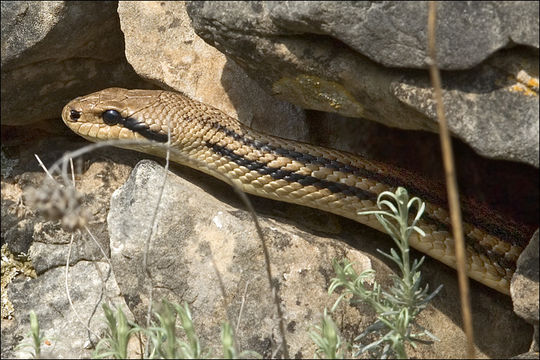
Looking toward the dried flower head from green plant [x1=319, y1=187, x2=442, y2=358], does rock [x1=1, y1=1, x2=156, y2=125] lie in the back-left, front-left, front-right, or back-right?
front-right

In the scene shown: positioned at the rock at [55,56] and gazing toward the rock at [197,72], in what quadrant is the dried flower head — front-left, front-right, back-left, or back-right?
front-right

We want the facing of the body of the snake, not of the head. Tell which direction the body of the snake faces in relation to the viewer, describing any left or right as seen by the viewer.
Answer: facing to the left of the viewer

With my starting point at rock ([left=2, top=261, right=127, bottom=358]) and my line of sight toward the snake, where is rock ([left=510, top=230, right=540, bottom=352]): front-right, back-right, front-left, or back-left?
front-right

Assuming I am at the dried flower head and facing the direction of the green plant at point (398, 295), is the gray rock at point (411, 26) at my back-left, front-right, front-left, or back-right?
front-left

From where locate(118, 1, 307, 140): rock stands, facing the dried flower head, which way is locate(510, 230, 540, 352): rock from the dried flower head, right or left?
left

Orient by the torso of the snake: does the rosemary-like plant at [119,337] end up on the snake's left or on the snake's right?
on the snake's left

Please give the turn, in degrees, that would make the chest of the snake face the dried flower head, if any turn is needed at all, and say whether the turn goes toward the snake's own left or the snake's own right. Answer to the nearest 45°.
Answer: approximately 45° to the snake's own left

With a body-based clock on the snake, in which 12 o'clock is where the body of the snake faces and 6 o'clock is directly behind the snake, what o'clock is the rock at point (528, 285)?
The rock is roughly at 7 o'clock from the snake.

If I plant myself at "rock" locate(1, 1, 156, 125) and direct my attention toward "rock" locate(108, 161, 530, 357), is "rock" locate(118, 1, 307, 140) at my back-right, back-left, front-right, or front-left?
front-left
